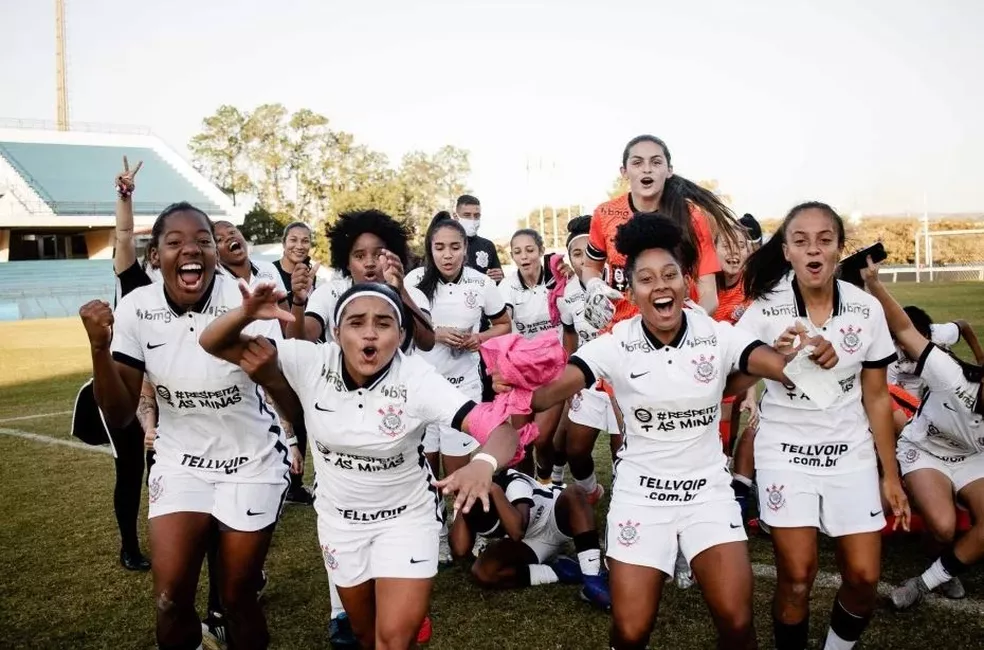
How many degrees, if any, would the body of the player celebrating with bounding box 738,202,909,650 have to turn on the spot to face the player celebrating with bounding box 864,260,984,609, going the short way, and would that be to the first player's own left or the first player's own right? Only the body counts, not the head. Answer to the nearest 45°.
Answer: approximately 135° to the first player's own left

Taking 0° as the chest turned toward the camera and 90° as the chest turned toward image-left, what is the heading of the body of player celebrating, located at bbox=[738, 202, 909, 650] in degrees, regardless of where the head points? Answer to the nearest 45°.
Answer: approximately 0°

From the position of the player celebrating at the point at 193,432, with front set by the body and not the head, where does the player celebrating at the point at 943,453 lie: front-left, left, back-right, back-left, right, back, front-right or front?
left

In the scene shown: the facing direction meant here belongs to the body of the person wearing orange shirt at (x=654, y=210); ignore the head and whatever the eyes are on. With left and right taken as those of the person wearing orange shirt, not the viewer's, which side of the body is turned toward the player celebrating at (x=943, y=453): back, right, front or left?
left

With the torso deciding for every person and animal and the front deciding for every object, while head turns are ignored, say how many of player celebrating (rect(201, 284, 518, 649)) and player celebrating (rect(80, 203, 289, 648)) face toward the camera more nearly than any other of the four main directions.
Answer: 2

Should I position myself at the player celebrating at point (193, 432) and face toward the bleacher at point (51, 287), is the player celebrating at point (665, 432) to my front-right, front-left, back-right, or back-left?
back-right

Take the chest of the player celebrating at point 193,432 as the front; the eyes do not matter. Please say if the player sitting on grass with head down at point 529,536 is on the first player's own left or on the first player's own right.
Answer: on the first player's own left
